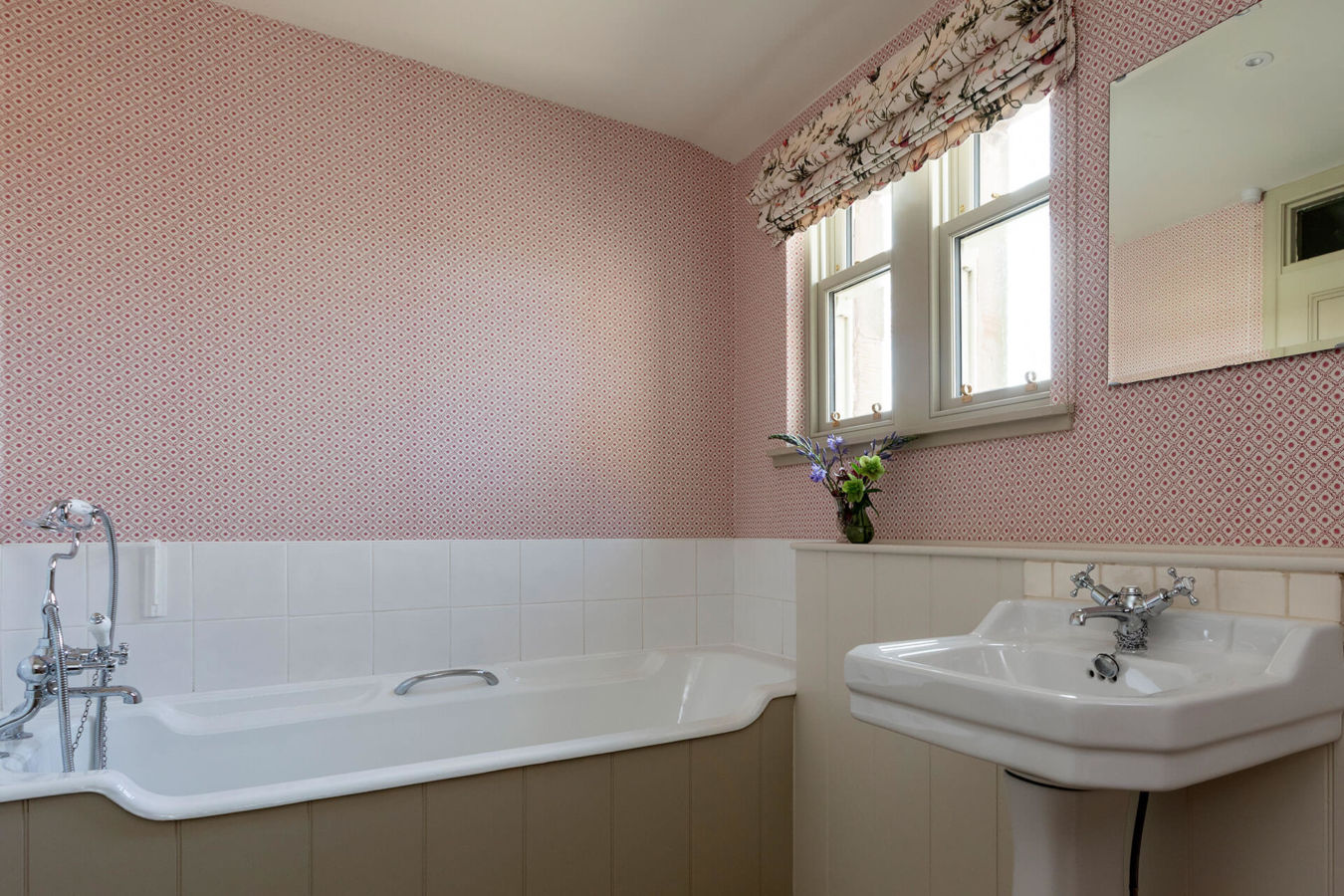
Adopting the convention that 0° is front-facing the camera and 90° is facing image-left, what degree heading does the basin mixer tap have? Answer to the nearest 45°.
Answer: approximately 45°

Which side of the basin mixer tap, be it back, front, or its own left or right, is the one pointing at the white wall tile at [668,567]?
right

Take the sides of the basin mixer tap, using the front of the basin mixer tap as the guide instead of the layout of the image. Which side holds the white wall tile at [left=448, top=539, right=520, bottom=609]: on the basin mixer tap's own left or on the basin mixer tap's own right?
on the basin mixer tap's own right

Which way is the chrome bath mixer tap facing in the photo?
to the viewer's right

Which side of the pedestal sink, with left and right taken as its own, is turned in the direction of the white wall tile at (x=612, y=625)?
right

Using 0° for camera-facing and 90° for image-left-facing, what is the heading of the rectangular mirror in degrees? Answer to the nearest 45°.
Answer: approximately 45°
